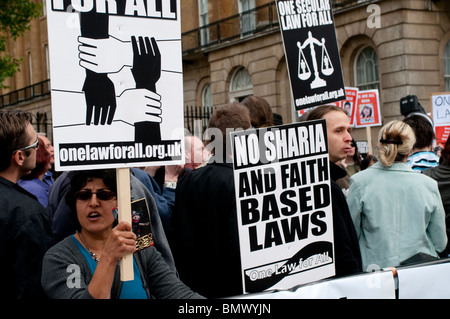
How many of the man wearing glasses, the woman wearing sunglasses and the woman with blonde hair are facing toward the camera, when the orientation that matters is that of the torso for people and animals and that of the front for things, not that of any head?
1

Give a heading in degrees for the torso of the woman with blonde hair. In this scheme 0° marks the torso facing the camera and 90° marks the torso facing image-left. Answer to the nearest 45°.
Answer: approximately 180°

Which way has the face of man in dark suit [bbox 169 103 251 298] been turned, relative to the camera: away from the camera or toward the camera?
away from the camera

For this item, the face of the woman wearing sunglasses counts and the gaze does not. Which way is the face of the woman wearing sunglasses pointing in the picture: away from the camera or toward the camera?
toward the camera

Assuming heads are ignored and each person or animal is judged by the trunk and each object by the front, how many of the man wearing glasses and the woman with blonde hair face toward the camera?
0

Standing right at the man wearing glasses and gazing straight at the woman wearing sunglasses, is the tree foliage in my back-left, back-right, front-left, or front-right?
back-left

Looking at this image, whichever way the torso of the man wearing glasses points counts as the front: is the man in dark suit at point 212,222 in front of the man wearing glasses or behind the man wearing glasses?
in front

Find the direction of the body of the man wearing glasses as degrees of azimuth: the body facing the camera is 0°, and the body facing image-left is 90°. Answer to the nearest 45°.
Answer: approximately 225°

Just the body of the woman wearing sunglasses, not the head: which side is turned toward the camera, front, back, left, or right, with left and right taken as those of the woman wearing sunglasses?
front

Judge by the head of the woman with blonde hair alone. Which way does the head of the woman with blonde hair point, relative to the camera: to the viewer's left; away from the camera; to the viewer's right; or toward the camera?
away from the camera

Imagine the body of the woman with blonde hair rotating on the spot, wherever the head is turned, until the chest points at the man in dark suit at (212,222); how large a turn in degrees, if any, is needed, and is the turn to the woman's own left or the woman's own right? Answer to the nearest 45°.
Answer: approximately 135° to the woman's own left

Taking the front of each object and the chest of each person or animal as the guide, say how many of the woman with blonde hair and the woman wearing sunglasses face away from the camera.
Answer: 1

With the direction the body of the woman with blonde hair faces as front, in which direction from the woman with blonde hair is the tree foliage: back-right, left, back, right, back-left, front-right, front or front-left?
front-left

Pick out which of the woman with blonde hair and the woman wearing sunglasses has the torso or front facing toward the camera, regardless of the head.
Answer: the woman wearing sunglasses

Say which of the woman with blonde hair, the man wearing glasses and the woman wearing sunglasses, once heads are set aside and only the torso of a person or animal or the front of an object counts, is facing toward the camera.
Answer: the woman wearing sunglasses
